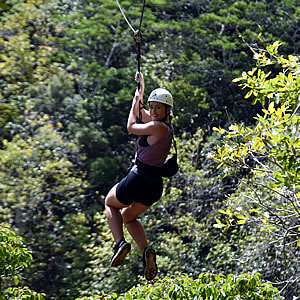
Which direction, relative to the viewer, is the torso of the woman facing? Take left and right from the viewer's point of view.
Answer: facing to the left of the viewer
